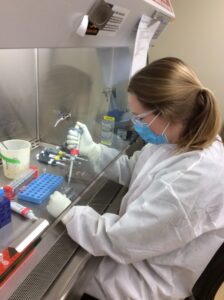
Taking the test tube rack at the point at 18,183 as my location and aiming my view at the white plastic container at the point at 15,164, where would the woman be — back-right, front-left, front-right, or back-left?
back-right

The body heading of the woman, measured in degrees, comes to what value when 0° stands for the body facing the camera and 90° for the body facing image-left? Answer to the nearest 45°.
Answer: approximately 90°

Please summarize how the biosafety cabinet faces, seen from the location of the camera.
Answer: facing the viewer and to the right of the viewer

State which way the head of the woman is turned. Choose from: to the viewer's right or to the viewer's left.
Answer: to the viewer's left
